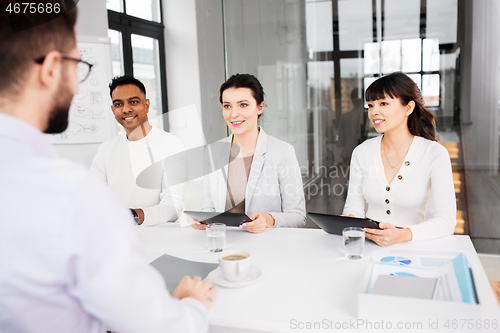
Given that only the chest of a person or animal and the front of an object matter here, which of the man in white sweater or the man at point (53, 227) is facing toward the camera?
the man in white sweater

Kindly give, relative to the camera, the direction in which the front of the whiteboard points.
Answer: facing the viewer

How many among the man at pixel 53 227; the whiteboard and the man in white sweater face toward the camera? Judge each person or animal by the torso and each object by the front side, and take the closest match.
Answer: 2

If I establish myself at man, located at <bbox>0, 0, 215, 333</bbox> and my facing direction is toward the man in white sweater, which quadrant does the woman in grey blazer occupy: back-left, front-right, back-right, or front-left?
front-right

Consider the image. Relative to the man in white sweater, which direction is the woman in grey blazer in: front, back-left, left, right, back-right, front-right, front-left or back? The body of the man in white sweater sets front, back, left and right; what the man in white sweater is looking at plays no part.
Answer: front-left

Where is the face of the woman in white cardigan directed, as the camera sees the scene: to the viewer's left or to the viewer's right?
to the viewer's left

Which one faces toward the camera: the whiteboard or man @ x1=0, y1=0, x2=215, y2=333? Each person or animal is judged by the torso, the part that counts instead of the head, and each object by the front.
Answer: the whiteboard

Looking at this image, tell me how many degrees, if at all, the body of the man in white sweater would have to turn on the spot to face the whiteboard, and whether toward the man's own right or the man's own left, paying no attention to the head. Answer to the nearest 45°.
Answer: approximately 180°

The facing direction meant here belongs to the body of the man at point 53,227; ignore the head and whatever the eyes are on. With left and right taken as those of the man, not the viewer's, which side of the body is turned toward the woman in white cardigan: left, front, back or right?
front

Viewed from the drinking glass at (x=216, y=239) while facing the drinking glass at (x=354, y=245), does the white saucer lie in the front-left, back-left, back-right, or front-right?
front-right

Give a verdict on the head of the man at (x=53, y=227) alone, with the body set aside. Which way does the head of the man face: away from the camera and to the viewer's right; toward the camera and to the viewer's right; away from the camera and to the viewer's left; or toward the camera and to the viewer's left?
away from the camera and to the viewer's right

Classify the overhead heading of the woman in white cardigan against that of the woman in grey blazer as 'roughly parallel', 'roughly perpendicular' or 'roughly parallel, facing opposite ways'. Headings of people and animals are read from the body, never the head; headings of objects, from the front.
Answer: roughly parallel

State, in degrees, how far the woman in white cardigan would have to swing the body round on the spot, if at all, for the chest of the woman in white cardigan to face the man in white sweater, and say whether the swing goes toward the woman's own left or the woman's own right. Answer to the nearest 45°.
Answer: approximately 45° to the woman's own right

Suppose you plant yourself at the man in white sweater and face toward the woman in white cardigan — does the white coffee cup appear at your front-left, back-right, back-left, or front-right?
front-right
